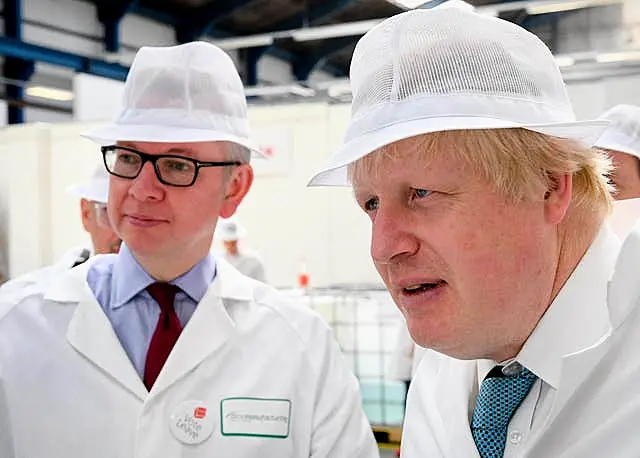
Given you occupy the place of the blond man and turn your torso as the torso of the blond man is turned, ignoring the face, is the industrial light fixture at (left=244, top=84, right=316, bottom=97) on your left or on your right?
on your right

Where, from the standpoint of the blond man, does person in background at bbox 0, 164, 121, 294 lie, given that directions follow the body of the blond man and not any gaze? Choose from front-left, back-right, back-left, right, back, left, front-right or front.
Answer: right

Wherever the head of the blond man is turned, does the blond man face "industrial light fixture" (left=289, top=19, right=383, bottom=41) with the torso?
no

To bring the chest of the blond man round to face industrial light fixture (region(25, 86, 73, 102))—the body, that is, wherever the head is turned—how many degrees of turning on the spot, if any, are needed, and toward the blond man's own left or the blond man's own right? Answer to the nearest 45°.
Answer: approximately 90° to the blond man's own right

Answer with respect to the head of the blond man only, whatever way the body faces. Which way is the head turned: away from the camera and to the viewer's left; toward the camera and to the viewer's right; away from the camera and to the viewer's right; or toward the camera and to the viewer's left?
toward the camera and to the viewer's left

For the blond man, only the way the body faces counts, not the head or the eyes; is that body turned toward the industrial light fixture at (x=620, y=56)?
no

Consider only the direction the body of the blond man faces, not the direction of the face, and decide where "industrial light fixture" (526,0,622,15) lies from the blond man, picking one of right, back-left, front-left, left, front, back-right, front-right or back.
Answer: back-right

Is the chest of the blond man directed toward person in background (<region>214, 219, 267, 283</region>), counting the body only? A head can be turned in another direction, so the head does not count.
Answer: no

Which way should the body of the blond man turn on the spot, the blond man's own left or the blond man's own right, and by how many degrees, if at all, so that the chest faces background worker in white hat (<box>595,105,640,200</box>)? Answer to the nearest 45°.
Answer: approximately 135° to the blond man's own right

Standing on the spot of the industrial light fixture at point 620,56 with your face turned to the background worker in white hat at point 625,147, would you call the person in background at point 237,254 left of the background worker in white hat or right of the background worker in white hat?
right
